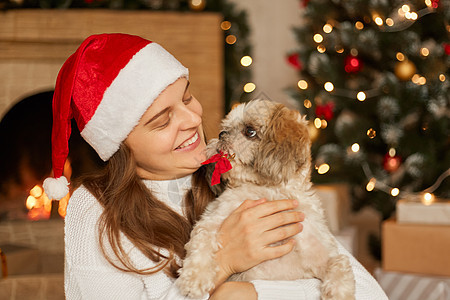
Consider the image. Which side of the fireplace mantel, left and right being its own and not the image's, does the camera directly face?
front

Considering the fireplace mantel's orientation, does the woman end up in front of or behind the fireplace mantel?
in front

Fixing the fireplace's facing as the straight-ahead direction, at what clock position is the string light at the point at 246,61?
The string light is roughly at 9 o'clock from the fireplace.

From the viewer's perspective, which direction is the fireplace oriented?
toward the camera

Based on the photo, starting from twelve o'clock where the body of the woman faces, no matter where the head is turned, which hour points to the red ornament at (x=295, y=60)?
The red ornament is roughly at 8 o'clock from the woman.

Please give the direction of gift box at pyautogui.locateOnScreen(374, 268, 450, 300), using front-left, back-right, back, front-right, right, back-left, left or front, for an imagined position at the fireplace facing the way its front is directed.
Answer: front-left

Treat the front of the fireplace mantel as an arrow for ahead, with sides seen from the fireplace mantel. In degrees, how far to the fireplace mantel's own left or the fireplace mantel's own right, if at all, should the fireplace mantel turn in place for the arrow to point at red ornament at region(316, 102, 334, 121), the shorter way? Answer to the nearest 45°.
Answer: approximately 90° to the fireplace mantel's own left

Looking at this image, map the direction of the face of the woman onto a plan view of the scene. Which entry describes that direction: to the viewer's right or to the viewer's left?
to the viewer's right

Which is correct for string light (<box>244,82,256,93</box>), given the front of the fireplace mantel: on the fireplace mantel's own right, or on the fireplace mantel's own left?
on the fireplace mantel's own left

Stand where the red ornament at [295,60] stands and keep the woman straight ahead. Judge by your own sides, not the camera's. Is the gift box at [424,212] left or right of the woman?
left

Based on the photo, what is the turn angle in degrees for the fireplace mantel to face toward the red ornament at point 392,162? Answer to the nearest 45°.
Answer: approximately 90° to its left
